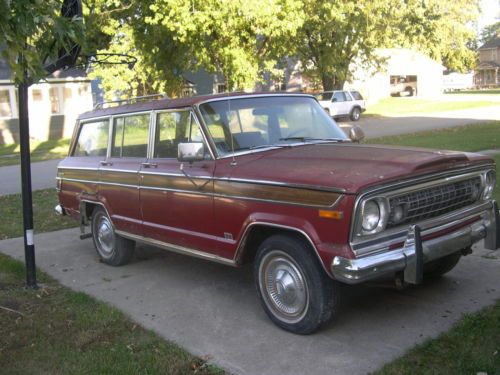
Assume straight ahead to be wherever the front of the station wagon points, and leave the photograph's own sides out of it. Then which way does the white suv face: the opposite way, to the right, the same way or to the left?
to the right

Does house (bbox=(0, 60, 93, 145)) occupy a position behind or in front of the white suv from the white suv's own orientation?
in front

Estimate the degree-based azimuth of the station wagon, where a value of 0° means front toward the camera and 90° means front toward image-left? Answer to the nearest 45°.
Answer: approximately 315°

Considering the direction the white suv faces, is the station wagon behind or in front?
in front

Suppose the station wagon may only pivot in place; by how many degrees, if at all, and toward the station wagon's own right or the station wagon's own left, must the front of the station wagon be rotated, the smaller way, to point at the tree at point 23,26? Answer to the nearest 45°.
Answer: approximately 90° to the station wagon's own right

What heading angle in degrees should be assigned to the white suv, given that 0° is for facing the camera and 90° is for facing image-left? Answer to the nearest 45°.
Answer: approximately 45°

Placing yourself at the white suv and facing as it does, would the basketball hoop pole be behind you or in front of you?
in front

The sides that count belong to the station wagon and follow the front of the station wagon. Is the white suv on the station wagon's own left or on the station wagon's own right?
on the station wagon's own left
